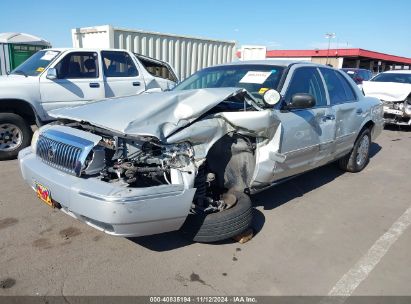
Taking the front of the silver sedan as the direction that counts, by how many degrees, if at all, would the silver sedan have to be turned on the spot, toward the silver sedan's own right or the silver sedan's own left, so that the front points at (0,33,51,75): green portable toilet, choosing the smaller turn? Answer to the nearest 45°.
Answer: approximately 90° to the silver sedan's own right

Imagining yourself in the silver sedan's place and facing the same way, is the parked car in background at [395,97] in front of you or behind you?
behind

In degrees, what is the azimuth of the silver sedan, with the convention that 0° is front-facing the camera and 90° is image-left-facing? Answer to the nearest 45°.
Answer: approximately 45°

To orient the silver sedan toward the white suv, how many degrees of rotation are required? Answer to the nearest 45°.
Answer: approximately 90° to its right
